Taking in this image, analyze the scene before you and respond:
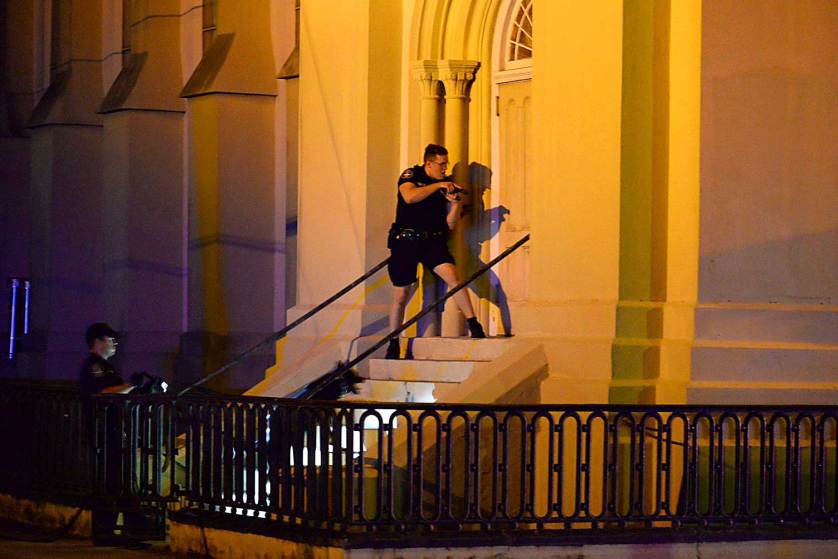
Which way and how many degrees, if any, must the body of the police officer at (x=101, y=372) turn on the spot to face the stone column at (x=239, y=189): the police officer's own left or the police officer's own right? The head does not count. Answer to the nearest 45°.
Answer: approximately 90° to the police officer's own left

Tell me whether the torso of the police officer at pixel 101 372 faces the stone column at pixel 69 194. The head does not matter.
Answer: no

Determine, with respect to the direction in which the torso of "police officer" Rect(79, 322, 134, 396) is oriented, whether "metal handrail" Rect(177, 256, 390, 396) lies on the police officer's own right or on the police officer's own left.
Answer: on the police officer's own left

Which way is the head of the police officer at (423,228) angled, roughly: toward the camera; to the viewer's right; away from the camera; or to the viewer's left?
to the viewer's right

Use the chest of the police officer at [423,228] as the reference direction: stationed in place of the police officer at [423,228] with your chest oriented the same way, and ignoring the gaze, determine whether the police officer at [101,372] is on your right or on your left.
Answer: on your right

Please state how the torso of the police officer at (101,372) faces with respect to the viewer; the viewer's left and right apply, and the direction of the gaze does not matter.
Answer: facing to the right of the viewer

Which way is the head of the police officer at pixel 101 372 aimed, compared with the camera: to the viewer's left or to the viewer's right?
to the viewer's right

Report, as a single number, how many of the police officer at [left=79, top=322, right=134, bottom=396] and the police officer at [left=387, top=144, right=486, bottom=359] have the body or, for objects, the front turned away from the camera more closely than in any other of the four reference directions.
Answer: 0

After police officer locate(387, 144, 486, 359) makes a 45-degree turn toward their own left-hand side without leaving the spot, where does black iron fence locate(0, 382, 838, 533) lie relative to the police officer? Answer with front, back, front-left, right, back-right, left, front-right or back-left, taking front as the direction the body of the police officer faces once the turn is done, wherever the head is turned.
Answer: right

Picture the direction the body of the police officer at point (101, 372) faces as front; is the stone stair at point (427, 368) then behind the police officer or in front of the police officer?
in front
